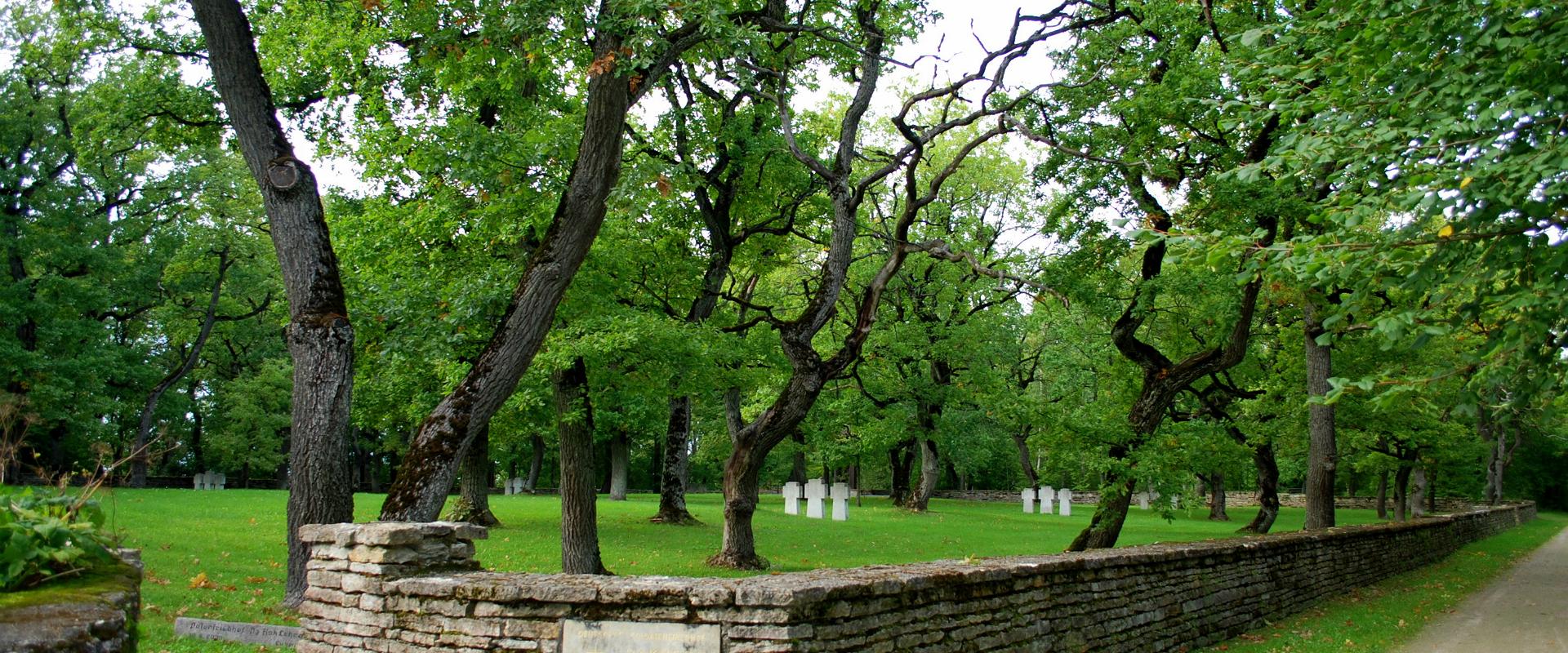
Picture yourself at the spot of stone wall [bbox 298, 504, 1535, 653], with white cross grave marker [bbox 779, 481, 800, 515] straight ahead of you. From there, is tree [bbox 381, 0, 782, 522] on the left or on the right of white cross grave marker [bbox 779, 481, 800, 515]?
left

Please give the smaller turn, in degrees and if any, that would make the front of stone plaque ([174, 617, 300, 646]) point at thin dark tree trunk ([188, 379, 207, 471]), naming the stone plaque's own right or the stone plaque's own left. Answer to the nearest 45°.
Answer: approximately 180°

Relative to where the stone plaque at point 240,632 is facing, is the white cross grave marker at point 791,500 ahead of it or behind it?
behind

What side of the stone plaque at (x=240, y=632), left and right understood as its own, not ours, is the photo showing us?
front

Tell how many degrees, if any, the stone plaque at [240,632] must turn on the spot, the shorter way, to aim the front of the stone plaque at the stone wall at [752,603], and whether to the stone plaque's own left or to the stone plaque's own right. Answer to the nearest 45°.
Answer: approximately 45° to the stone plaque's own left

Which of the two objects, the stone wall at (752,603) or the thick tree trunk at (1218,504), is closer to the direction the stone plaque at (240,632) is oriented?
the stone wall

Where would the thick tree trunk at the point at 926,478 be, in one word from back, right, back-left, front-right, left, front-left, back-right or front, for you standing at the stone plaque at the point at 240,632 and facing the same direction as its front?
back-left

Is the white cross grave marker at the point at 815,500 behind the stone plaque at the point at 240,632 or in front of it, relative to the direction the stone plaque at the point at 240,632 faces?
behind

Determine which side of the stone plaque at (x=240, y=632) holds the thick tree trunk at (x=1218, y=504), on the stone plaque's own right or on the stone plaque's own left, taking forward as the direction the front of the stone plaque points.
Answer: on the stone plaque's own left
